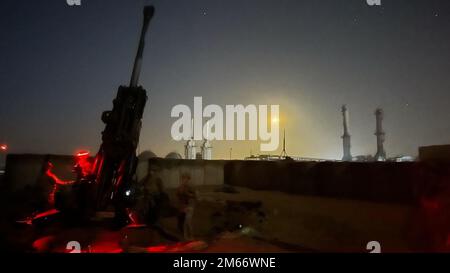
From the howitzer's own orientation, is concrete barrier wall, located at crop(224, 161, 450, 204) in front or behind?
in front

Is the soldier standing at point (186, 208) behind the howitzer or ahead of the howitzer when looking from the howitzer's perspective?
ahead

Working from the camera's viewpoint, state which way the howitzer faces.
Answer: facing away from the viewer and to the right of the viewer
